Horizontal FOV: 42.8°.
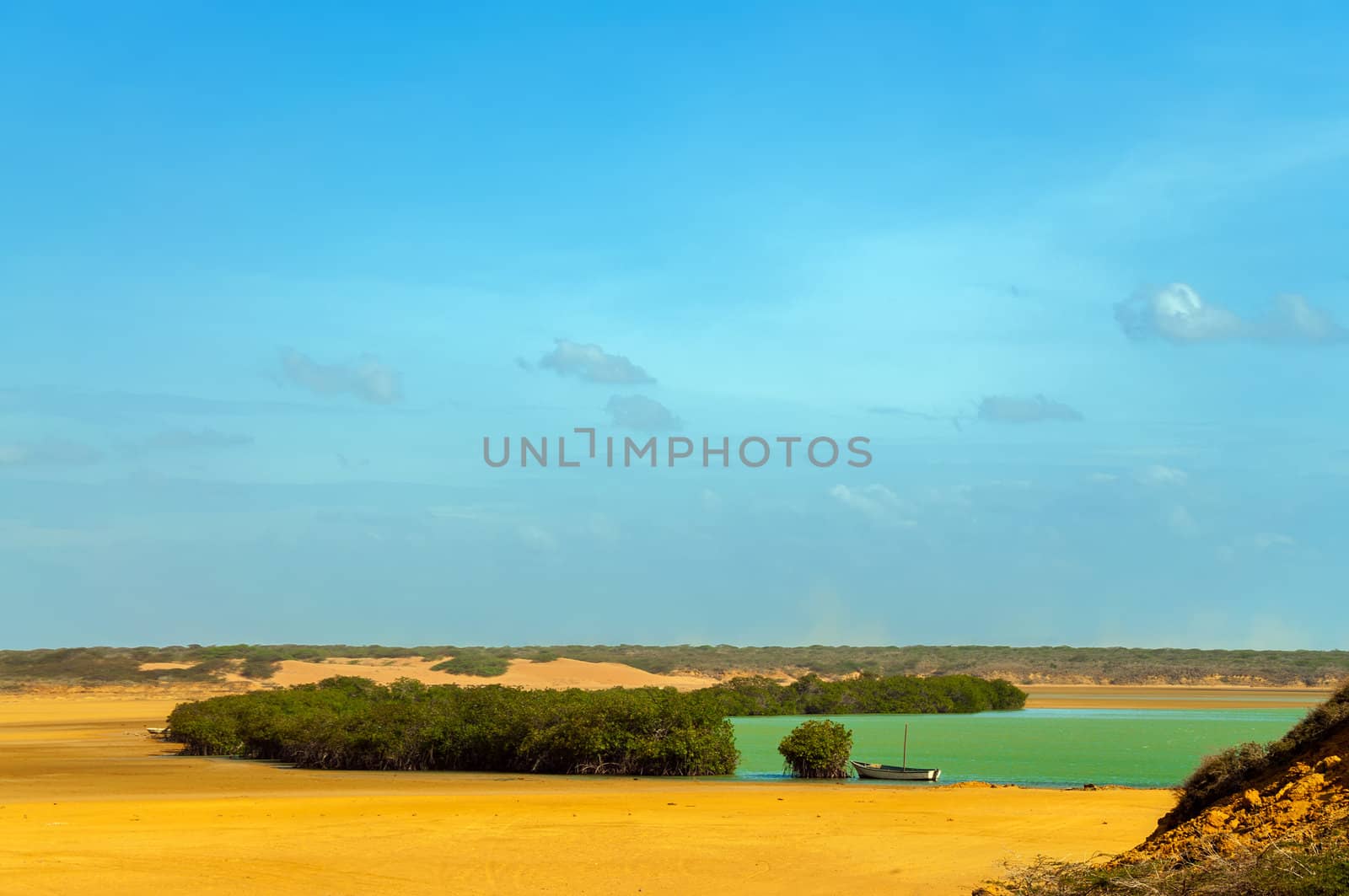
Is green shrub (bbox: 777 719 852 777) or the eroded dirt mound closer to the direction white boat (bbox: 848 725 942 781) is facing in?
the green shrub

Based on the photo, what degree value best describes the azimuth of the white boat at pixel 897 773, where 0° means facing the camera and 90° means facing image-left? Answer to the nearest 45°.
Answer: approximately 90°

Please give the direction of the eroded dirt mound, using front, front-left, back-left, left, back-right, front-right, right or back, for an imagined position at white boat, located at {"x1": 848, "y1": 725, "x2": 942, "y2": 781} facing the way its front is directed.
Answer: left

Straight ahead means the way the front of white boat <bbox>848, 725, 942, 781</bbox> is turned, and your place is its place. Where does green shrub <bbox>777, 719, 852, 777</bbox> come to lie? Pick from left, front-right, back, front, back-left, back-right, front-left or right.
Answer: front-right
